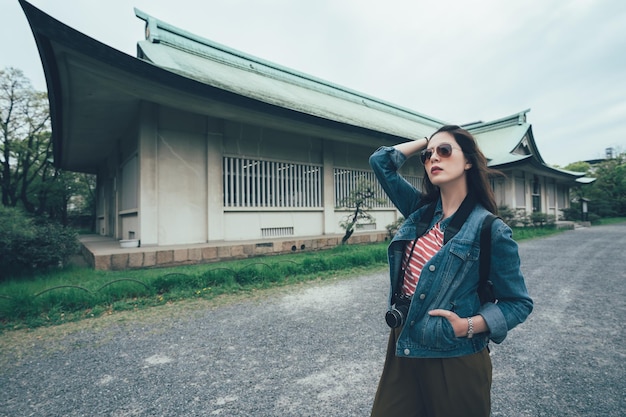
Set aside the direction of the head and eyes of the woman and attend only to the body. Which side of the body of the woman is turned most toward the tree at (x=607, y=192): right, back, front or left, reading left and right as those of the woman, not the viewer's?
back

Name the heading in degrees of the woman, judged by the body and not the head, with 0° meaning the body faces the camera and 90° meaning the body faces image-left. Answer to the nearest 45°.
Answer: approximately 45°

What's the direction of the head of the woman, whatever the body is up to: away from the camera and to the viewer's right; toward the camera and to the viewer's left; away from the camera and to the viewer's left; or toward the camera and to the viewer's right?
toward the camera and to the viewer's left

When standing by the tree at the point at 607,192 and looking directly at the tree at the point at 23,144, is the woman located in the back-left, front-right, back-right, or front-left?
front-left

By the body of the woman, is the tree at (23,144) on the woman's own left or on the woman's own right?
on the woman's own right

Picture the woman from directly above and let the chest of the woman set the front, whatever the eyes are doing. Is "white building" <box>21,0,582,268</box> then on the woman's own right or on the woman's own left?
on the woman's own right
